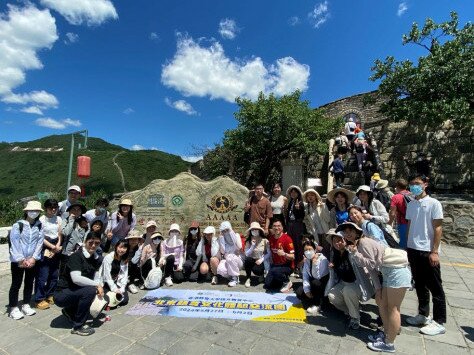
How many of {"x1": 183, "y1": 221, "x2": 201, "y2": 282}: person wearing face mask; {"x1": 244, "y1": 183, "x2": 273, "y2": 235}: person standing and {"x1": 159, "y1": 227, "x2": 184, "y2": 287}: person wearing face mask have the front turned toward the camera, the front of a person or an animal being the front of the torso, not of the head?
3

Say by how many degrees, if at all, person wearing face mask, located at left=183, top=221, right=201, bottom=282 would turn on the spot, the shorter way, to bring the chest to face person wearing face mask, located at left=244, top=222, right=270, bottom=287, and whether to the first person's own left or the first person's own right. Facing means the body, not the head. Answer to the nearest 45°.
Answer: approximately 45° to the first person's own left

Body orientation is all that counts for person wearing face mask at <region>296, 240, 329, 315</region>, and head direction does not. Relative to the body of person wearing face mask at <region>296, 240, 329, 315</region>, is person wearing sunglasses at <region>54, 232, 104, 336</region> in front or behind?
in front

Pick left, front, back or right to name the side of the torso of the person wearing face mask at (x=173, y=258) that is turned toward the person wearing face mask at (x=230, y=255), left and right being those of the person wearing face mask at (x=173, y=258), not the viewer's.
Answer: left

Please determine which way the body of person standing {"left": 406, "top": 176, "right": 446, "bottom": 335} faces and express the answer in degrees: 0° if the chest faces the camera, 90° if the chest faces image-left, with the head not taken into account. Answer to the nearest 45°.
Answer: approximately 45°

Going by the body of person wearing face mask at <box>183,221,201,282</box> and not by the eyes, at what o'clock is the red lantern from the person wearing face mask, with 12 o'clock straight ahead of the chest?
The red lantern is roughly at 5 o'clock from the person wearing face mask.

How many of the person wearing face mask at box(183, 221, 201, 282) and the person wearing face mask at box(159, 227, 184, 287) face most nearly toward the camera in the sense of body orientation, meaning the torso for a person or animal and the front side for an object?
2

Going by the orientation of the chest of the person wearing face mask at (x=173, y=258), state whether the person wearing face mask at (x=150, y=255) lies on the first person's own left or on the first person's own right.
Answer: on the first person's own right
